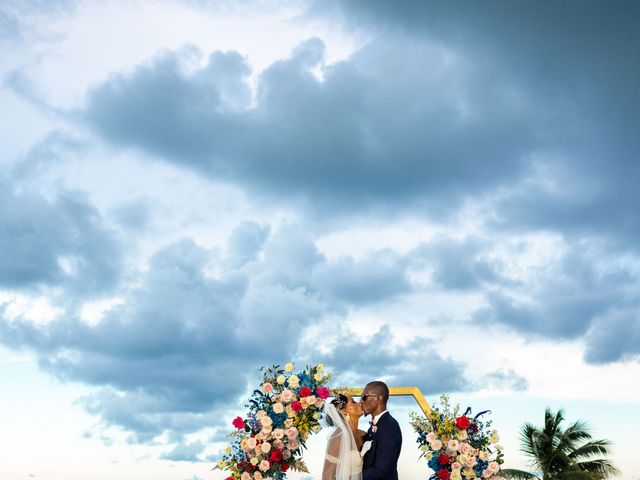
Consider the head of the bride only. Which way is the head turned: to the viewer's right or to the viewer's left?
to the viewer's right

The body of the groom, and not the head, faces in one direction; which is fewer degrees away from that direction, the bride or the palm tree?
the bride

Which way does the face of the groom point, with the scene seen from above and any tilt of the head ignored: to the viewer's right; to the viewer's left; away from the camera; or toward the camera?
to the viewer's left

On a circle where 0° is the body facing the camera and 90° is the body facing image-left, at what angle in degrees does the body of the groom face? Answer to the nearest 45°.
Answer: approximately 90°

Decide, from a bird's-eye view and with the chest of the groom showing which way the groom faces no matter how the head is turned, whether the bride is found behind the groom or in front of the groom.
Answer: in front
